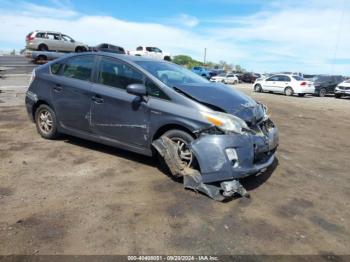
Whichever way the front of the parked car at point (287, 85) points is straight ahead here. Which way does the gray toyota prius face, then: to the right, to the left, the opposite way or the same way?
the opposite way

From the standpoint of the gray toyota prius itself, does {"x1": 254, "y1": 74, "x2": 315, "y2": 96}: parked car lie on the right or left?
on its left

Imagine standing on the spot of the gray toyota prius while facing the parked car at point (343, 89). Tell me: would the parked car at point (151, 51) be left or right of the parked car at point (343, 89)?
left

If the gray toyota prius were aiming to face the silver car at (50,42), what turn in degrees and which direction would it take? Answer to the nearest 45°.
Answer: approximately 135° to its left

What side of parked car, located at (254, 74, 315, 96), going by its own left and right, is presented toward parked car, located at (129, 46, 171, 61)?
front

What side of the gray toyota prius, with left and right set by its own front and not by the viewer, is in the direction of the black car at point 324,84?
left

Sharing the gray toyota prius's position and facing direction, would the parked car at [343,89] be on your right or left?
on your left

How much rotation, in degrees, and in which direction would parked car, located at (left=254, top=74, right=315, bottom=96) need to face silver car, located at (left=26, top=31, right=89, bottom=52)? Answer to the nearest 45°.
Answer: approximately 45° to its left

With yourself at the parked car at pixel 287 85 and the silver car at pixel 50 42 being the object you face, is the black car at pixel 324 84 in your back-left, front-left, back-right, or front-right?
back-right

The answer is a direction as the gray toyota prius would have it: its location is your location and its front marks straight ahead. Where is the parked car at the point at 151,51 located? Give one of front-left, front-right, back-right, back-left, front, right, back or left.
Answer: back-left

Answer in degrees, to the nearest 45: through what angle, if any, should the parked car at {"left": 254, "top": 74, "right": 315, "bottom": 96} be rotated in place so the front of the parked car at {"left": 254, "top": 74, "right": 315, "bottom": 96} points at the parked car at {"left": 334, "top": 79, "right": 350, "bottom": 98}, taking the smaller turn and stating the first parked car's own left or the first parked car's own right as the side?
approximately 135° to the first parked car's own right

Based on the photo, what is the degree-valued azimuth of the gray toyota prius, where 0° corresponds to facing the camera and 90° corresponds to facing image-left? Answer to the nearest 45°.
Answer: approximately 315°
